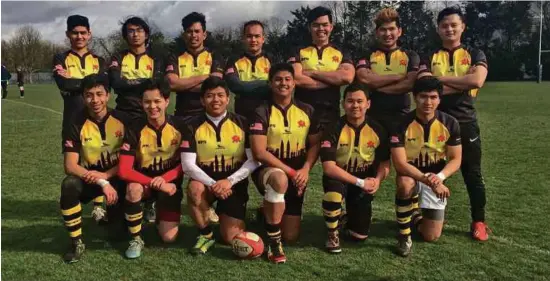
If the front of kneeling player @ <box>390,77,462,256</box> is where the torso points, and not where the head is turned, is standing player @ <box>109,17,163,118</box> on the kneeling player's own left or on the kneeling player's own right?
on the kneeling player's own right

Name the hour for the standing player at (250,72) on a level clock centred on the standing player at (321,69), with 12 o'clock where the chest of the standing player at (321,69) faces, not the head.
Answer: the standing player at (250,72) is roughly at 3 o'clock from the standing player at (321,69).

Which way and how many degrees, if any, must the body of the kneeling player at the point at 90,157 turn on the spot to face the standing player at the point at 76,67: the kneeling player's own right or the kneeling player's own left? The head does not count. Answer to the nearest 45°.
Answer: approximately 180°

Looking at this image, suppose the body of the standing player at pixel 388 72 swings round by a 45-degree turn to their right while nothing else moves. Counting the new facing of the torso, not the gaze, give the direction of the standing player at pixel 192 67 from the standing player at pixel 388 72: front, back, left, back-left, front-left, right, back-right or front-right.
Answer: front-right

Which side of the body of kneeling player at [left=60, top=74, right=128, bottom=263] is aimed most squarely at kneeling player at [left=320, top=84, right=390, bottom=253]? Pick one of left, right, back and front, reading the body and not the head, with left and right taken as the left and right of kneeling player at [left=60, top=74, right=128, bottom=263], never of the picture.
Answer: left

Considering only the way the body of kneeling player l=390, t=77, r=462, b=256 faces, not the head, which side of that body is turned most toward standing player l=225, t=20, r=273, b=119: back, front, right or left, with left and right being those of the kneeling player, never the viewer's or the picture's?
right

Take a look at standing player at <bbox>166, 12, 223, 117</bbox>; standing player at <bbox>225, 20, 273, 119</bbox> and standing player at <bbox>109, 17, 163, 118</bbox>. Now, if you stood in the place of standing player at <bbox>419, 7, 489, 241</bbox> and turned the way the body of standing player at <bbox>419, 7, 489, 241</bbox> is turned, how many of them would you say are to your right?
3

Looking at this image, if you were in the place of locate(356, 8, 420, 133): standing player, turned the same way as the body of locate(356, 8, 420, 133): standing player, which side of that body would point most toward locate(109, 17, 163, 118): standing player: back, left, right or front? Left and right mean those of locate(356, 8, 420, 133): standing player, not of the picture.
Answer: right

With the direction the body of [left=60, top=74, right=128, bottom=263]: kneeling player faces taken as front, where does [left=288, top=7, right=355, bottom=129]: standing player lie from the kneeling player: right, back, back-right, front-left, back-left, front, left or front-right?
left
